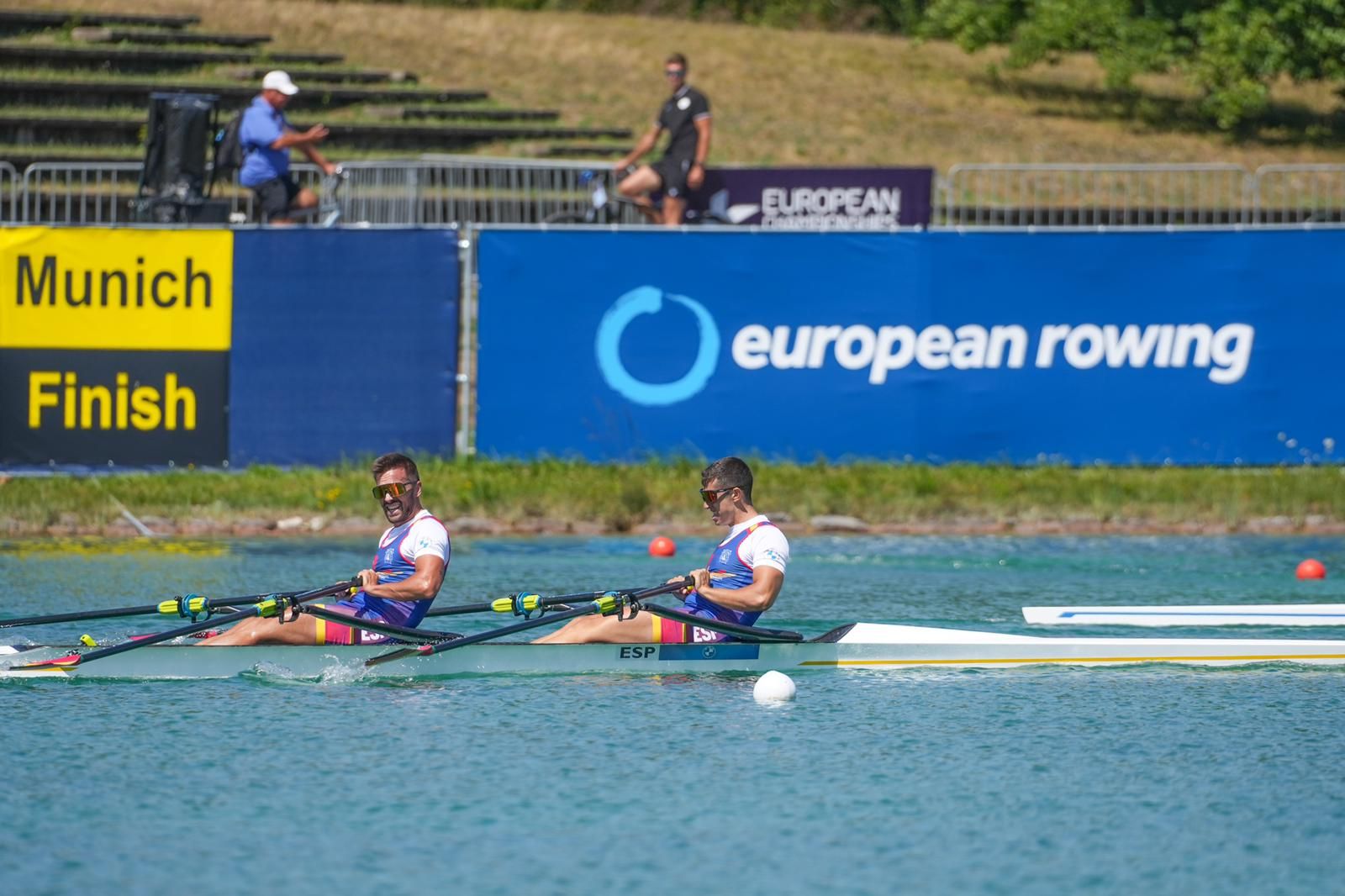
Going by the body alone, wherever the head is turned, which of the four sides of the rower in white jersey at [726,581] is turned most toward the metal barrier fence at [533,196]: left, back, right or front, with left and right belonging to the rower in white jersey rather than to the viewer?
right

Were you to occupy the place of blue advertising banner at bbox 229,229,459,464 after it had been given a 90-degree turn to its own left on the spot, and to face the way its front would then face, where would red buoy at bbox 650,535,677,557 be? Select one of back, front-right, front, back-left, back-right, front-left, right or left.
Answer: front-right

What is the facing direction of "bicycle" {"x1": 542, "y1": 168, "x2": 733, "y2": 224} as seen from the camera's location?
facing to the left of the viewer

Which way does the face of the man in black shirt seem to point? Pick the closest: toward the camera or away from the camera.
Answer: toward the camera

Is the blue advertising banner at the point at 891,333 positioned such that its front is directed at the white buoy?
yes

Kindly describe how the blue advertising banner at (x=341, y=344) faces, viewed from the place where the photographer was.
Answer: facing the viewer

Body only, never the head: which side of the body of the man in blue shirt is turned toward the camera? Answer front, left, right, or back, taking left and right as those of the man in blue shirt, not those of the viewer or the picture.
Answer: right

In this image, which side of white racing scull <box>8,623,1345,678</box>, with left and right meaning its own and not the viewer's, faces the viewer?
right

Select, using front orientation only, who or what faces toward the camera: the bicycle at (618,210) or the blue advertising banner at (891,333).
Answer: the blue advertising banner

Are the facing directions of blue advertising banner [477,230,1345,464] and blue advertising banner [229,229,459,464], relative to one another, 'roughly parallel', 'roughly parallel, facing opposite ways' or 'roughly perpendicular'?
roughly parallel

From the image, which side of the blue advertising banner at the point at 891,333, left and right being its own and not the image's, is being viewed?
front

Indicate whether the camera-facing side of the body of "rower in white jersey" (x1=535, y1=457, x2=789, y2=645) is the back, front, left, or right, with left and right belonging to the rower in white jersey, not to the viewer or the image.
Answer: left

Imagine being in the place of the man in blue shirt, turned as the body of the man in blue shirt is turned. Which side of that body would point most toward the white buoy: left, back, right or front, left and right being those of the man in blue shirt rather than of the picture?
right

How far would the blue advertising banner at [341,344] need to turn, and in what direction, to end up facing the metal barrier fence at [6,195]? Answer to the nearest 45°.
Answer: approximately 135° to its right

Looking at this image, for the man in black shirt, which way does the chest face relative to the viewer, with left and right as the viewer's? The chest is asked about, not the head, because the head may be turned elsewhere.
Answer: facing the viewer and to the left of the viewer

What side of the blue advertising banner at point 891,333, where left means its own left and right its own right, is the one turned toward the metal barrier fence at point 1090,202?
back
